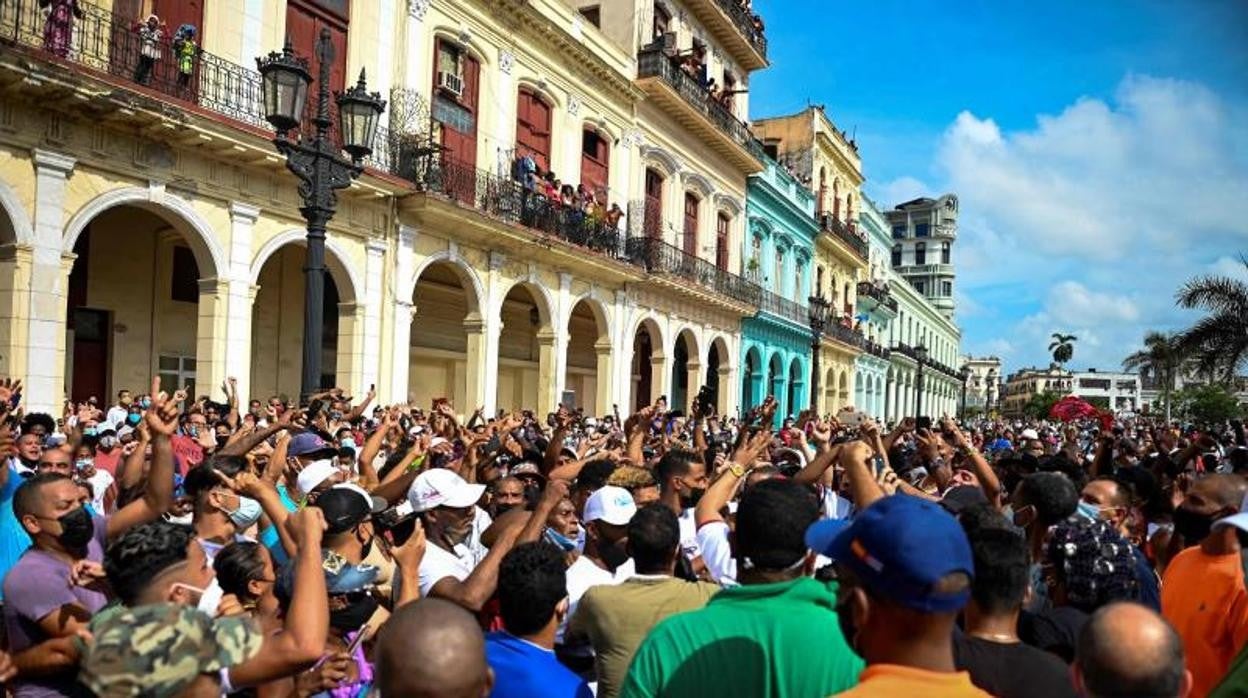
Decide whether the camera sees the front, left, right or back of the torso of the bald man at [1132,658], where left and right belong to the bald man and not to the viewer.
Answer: back

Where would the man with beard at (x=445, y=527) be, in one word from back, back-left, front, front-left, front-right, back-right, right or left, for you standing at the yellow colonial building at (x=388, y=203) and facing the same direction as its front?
front-right

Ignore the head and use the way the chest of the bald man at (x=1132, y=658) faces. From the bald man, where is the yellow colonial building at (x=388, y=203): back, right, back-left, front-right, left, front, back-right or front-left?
front-left

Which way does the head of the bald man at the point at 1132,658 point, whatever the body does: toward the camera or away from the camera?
away from the camera

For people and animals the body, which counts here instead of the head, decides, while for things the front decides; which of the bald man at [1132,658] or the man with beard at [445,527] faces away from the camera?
the bald man

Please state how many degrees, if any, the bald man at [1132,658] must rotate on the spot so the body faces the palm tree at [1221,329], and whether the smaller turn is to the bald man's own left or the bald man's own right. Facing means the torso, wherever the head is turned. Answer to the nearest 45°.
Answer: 0° — they already face it

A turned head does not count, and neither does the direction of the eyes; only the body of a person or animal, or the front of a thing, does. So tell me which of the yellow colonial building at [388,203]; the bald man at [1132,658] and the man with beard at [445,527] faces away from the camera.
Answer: the bald man

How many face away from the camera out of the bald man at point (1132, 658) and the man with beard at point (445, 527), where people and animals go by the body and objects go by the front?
1

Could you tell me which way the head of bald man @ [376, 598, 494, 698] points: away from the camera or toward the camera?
away from the camera

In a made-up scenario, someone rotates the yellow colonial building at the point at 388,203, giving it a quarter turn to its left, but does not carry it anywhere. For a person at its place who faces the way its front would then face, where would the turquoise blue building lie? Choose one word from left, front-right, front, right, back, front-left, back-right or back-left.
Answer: front

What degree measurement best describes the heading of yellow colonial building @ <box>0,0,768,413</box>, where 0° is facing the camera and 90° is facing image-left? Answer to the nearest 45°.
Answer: approximately 315°

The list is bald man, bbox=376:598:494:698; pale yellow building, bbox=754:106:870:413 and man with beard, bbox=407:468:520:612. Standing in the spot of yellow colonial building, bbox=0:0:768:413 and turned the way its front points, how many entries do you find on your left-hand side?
1

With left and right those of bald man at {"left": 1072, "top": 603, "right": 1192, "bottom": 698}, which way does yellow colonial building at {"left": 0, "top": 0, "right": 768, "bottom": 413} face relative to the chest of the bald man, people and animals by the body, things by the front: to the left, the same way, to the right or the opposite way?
to the right
